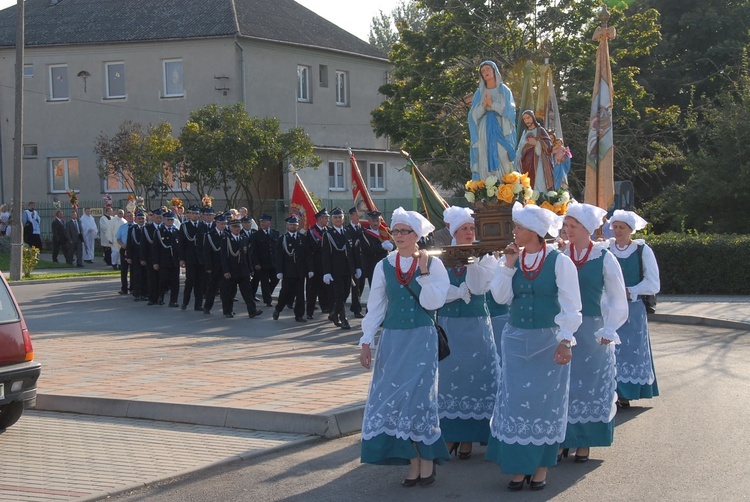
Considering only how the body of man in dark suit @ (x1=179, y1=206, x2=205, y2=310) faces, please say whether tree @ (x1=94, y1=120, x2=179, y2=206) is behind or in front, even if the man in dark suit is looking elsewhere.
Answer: behind

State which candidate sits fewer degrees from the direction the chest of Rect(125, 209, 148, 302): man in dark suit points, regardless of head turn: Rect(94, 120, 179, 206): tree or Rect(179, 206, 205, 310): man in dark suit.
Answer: the man in dark suit

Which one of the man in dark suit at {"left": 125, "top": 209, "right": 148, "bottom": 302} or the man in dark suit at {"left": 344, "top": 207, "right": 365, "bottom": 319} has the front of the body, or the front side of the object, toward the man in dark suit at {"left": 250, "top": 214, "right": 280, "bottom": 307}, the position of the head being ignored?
the man in dark suit at {"left": 125, "top": 209, "right": 148, "bottom": 302}

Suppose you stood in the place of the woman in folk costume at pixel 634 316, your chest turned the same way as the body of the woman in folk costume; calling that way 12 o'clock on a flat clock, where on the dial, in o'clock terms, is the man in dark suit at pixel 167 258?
The man in dark suit is roughly at 3 o'clock from the woman in folk costume.

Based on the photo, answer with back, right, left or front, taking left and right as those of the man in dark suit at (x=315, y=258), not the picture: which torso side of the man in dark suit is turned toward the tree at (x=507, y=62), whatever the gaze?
left

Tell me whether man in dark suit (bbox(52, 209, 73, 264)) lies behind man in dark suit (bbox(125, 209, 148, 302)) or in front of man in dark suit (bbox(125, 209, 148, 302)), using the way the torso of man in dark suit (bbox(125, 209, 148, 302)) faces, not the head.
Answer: behind

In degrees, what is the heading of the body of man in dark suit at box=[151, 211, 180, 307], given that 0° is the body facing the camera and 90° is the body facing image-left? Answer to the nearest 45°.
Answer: approximately 315°

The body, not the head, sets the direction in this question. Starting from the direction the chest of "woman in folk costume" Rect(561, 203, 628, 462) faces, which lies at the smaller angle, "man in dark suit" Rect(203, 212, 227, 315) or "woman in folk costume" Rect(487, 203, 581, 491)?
the woman in folk costume

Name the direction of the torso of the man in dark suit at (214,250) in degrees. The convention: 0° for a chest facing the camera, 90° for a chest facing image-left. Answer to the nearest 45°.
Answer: approximately 315°

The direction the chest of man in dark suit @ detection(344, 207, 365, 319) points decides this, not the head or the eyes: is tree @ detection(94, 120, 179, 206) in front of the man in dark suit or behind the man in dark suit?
behind

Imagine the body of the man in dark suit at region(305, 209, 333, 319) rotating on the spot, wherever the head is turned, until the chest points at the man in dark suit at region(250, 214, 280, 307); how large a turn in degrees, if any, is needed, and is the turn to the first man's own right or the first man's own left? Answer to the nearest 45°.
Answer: approximately 180°

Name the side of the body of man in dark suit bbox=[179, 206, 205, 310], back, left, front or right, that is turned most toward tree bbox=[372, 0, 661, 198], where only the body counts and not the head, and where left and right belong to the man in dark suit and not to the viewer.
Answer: left

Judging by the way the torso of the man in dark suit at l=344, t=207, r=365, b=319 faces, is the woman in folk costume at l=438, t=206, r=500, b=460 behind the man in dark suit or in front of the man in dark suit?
in front

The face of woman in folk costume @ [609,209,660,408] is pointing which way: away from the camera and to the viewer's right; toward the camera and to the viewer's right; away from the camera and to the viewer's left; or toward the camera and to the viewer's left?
toward the camera and to the viewer's left

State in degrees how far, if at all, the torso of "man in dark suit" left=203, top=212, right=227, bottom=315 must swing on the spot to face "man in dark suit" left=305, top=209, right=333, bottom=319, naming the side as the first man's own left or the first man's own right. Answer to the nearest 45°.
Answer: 0° — they already face them

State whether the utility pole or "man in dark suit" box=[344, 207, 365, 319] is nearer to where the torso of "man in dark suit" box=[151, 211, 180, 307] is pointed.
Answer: the man in dark suit

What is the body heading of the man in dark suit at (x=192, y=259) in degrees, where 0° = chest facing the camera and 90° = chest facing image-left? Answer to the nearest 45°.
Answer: approximately 315°
